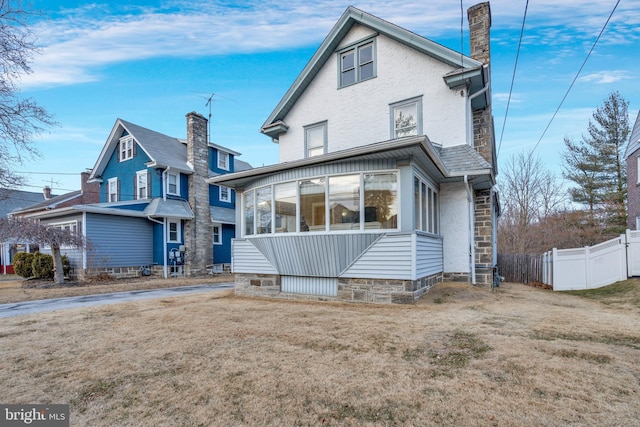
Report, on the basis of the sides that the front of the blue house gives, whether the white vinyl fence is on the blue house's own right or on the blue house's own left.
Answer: on the blue house's own left

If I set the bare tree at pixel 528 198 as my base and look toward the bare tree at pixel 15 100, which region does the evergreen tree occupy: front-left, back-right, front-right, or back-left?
back-left

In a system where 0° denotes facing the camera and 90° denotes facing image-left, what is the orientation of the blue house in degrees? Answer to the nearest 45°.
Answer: approximately 45°

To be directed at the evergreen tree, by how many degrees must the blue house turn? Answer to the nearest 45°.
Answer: approximately 135° to its left

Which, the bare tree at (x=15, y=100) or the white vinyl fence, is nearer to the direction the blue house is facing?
the bare tree

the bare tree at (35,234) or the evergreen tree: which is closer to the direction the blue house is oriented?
the bare tree
